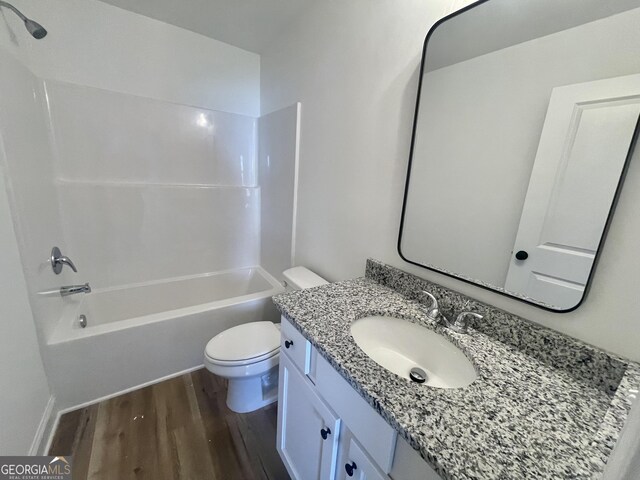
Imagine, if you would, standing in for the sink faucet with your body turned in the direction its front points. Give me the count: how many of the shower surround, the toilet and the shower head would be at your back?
0

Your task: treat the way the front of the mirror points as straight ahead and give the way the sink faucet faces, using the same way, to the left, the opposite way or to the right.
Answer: the same way

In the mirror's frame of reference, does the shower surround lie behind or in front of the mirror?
in front

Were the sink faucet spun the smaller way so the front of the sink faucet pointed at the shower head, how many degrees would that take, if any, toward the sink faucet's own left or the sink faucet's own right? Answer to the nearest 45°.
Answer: approximately 45° to the sink faucet's own right

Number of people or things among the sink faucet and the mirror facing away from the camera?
0

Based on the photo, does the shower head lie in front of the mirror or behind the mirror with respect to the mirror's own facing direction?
in front

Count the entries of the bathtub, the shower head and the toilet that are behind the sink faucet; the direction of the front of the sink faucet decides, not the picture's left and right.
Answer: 0

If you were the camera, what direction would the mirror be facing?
facing the viewer and to the left of the viewer
